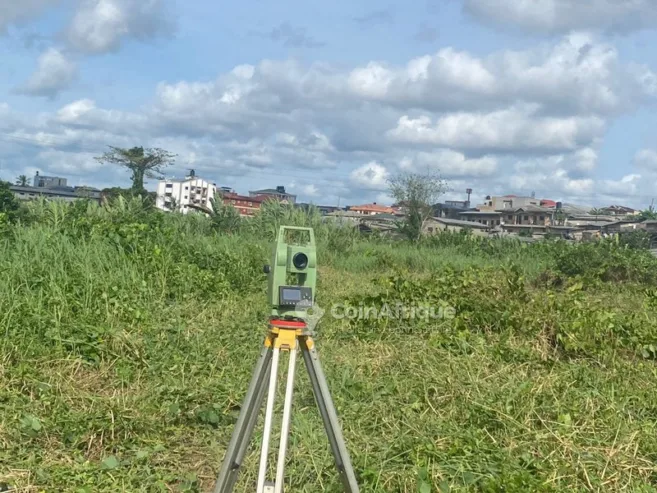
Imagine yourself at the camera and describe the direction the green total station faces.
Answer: facing the viewer

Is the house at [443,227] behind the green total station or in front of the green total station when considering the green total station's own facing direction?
behind

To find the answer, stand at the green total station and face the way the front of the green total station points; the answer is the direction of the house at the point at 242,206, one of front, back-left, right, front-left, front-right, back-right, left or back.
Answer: back

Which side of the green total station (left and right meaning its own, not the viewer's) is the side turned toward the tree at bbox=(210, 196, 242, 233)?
back

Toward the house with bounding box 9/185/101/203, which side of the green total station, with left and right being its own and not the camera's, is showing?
back

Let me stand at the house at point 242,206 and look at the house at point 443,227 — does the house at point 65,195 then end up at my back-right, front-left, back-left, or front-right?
back-left

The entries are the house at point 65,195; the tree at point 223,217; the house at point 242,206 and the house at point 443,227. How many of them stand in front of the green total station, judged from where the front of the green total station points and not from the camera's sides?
0
